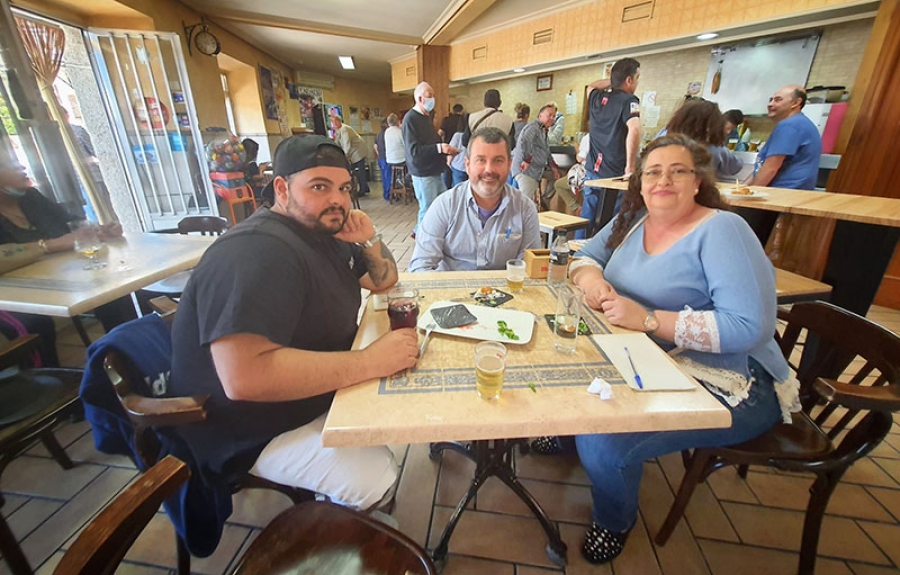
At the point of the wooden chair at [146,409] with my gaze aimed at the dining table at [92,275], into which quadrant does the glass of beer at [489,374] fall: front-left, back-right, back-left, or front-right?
back-right

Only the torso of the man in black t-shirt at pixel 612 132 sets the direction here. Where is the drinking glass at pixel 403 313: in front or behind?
behind

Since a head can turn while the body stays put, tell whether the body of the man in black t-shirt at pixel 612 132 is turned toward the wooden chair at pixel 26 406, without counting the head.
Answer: no

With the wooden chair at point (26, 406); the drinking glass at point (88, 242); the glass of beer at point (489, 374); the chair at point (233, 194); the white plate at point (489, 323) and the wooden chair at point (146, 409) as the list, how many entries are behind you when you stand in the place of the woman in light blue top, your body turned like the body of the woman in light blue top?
0

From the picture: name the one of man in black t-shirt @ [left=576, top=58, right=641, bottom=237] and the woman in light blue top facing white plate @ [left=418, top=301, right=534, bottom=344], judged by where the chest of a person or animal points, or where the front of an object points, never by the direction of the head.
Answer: the woman in light blue top

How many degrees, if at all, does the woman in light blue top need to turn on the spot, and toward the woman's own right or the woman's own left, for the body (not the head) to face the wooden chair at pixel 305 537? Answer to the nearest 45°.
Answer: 0° — they already face it

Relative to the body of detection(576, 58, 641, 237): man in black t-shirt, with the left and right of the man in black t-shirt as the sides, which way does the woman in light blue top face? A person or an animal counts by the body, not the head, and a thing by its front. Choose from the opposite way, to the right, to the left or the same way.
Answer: the opposite way

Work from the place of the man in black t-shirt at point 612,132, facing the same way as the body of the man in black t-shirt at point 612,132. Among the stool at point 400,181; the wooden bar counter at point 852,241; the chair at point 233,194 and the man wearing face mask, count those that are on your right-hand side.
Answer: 1

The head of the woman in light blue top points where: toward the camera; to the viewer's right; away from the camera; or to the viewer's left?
toward the camera

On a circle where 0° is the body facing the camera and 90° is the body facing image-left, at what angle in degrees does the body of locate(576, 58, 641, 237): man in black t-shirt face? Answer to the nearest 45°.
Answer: approximately 225°

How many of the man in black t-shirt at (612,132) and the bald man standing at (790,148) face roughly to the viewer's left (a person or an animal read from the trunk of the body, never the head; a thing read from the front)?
1

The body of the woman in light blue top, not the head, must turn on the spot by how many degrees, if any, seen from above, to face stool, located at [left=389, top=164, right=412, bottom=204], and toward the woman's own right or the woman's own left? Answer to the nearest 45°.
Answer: approximately 90° to the woman's own right

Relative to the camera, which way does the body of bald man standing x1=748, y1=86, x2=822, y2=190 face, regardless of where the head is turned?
to the viewer's left

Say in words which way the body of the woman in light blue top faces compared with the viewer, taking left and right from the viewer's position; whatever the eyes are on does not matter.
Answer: facing the viewer and to the left of the viewer

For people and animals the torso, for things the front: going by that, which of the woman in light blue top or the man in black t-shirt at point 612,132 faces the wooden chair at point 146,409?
the woman in light blue top

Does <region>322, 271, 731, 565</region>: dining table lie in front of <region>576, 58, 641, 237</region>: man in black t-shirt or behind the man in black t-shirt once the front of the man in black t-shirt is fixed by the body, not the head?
behind

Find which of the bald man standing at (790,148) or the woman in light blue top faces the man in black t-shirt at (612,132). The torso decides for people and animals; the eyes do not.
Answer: the bald man standing
